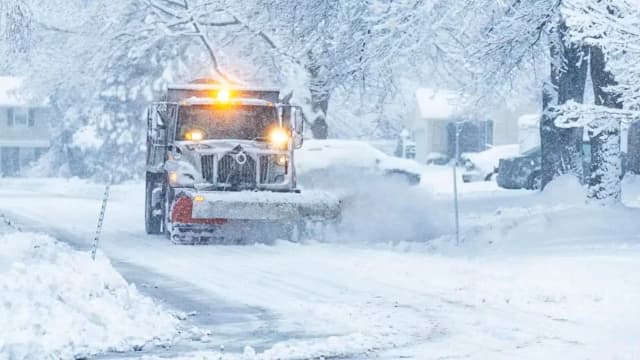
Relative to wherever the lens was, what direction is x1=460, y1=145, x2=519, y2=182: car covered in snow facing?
facing the viewer and to the left of the viewer

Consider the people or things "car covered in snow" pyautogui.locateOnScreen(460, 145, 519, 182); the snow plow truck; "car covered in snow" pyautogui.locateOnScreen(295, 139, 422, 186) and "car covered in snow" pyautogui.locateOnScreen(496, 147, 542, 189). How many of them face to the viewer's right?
1

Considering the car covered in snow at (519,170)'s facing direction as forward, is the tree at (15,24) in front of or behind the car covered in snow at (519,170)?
in front

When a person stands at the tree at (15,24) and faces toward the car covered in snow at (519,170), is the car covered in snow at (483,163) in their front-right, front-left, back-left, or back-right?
front-left

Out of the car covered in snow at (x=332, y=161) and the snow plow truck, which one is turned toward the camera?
the snow plow truck

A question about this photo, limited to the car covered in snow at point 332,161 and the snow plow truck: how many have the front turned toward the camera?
1

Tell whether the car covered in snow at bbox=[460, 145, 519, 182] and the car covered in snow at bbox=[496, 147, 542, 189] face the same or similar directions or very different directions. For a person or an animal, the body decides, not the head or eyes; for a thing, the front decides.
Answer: same or similar directions

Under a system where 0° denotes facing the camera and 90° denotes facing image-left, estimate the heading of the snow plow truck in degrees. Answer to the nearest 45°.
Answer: approximately 0°

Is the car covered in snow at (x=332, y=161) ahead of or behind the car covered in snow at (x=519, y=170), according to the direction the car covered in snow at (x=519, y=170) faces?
ahead

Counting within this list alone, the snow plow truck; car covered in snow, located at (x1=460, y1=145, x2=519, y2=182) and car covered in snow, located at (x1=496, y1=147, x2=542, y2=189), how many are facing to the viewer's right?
0

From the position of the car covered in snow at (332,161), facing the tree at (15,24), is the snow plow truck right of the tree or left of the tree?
left
